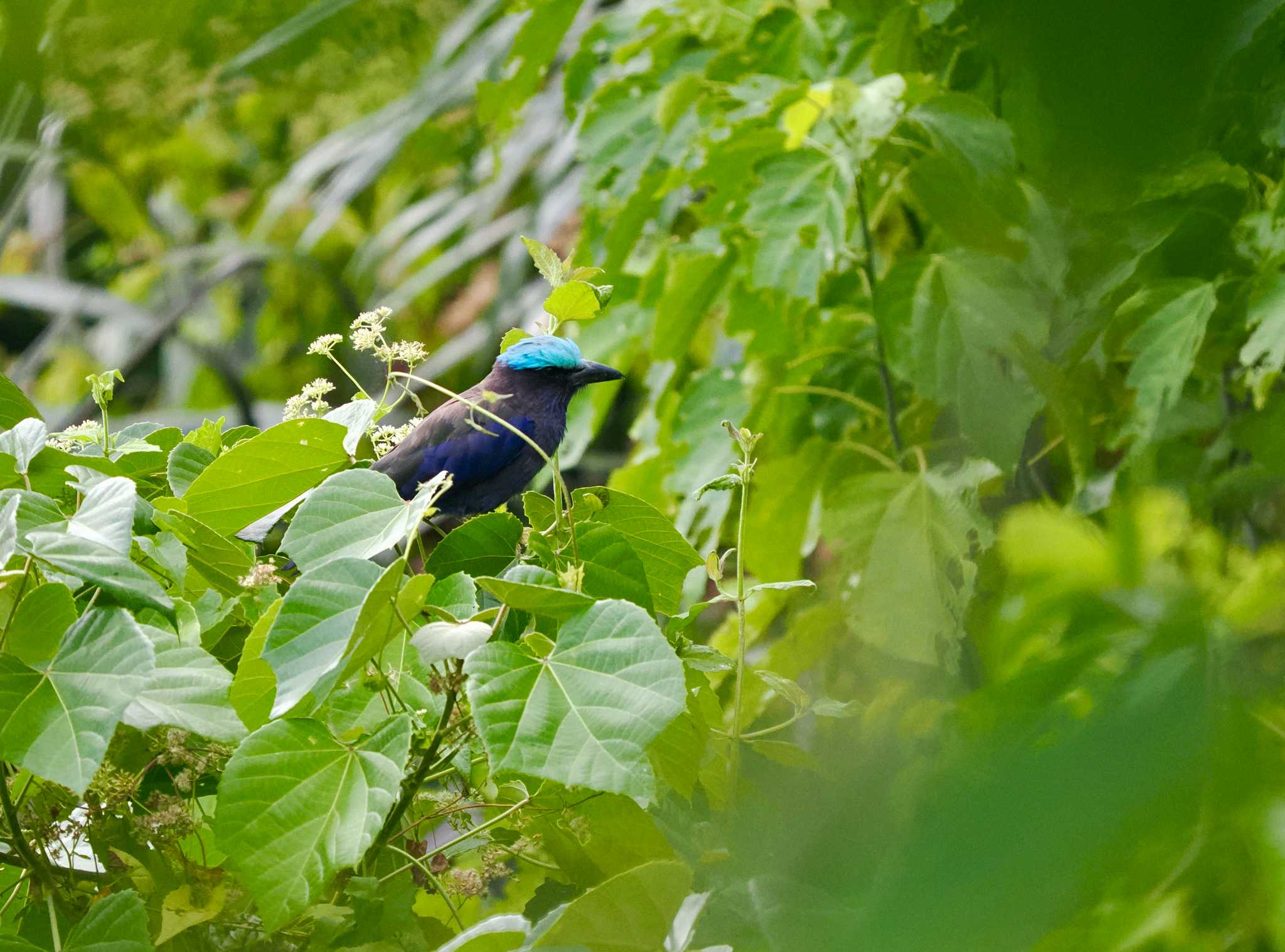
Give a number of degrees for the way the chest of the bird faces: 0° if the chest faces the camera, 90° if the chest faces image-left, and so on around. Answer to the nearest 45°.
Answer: approximately 270°

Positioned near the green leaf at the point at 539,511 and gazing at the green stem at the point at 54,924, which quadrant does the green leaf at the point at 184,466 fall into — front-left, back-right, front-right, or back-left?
front-right
